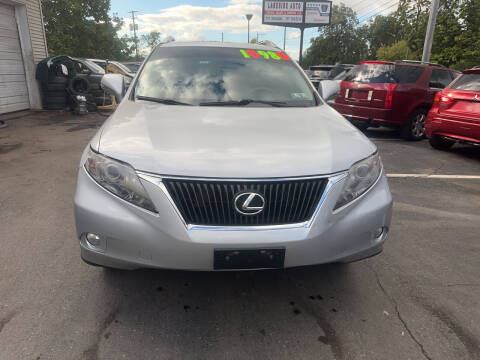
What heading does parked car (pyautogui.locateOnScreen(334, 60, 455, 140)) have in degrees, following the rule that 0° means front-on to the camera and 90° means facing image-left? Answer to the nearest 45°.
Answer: approximately 225°

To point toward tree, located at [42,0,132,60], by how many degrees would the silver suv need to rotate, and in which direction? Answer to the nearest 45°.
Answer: approximately 180°

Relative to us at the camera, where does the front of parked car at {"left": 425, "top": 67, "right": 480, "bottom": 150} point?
facing away from the viewer and to the right of the viewer

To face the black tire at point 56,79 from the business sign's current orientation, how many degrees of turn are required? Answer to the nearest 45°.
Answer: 0° — it already faces it

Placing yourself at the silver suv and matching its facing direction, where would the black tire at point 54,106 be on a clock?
The black tire is roughly at 5 o'clock from the silver suv.

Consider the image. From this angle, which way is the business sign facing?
toward the camera

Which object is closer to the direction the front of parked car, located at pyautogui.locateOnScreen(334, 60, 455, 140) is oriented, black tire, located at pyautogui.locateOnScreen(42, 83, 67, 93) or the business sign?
the business sign

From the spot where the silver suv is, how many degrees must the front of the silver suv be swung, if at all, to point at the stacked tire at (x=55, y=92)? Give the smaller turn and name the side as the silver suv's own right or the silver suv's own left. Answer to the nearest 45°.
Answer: approximately 135° to the silver suv's own right

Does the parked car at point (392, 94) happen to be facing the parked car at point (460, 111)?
no

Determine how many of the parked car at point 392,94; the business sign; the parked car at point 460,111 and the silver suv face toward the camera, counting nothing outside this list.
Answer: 2

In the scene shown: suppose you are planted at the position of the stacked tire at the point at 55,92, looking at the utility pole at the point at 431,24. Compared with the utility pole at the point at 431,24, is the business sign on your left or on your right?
left

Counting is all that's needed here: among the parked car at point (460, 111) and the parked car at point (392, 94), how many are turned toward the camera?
0

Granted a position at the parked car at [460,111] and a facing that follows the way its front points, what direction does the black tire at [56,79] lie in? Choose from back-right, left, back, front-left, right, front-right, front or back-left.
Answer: back-left

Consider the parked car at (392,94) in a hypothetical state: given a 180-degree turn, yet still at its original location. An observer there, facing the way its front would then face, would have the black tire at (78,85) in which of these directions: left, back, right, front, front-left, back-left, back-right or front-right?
front-right

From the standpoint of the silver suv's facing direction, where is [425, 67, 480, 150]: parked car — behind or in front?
behind

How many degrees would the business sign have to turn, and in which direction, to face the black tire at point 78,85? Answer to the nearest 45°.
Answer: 0° — it already faces it

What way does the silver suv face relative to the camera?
toward the camera

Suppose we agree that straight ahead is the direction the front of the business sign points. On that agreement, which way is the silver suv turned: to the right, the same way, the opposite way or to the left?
the same way

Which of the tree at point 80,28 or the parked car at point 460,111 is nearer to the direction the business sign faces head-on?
the parked car
